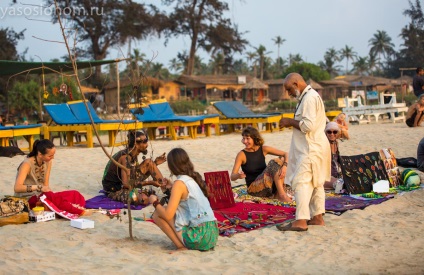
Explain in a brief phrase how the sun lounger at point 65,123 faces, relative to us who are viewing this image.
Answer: facing the viewer and to the right of the viewer

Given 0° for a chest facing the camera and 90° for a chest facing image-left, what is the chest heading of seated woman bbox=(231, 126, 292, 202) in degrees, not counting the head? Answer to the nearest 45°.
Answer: approximately 315°

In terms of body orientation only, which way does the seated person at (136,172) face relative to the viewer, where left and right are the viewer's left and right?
facing to the right of the viewer

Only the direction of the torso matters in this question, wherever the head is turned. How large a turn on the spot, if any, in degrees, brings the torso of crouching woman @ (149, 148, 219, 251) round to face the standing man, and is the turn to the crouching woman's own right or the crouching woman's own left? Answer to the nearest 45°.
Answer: approximately 90° to the crouching woman's own right

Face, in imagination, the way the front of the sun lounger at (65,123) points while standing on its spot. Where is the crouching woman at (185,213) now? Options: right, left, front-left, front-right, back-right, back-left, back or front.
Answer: front-right

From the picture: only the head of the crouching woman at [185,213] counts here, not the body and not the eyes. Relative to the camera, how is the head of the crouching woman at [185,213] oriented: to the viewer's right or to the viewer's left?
to the viewer's left

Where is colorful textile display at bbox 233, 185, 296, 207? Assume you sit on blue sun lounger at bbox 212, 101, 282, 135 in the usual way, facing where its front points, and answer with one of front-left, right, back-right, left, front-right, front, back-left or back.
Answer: front-right

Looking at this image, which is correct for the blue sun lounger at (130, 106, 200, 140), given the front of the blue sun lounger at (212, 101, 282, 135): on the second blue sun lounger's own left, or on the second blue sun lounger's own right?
on the second blue sun lounger's own right

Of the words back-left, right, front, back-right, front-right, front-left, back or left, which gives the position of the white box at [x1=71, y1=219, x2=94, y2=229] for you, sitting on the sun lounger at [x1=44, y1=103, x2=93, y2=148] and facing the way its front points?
front-right

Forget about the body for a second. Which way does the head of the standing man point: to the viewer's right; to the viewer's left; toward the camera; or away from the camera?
to the viewer's left

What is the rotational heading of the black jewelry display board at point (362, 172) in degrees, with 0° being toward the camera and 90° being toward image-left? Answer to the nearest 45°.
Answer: approximately 0°

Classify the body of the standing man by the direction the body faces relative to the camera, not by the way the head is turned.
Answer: to the viewer's left

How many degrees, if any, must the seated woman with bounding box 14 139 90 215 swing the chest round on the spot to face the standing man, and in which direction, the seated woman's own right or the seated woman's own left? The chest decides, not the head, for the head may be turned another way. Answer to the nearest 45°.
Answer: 0° — they already face them

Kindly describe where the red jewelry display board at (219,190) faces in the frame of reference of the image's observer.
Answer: facing the viewer

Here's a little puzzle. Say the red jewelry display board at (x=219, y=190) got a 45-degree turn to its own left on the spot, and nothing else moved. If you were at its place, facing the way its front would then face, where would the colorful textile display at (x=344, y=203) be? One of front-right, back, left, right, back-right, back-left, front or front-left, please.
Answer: front-left

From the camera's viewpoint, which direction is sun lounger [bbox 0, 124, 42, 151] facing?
to the viewer's right

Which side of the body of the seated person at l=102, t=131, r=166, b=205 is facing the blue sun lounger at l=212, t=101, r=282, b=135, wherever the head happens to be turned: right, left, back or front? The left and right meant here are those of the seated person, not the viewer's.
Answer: left
